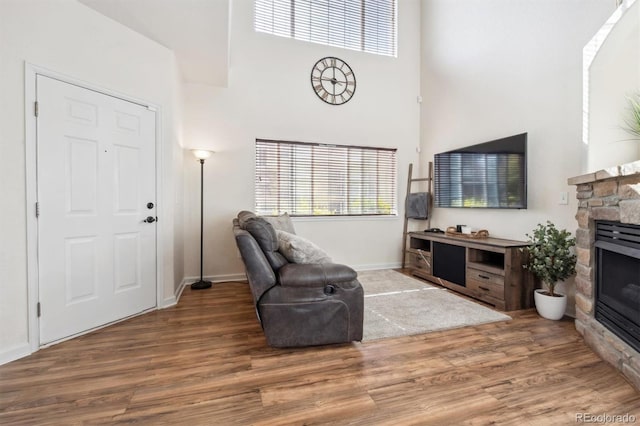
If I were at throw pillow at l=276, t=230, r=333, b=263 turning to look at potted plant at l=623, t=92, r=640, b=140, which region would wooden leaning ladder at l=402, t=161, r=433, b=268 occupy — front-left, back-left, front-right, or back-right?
front-left

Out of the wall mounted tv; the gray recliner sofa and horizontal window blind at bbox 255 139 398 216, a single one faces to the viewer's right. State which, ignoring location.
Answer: the gray recliner sofa

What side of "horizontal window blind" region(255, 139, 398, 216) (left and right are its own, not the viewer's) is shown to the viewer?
front

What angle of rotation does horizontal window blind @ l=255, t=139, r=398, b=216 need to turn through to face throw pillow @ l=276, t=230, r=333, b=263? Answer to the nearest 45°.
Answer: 0° — it already faces it

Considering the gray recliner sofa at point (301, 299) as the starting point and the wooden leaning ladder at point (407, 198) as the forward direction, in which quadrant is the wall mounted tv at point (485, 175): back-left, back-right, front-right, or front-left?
front-right

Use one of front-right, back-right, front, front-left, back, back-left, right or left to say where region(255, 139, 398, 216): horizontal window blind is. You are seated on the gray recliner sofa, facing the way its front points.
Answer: left

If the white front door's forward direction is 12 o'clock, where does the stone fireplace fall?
The stone fireplace is roughly at 12 o'clock from the white front door.

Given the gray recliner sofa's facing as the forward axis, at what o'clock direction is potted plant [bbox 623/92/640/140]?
The potted plant is roughly at 12 o'clock from the gray recliner sofa.

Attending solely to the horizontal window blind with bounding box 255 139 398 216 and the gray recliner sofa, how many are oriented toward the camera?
1

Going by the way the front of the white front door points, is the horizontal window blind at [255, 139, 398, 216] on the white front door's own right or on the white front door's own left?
on the white front door's own left

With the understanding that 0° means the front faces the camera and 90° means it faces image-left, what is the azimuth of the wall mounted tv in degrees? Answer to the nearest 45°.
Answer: approximately 45°

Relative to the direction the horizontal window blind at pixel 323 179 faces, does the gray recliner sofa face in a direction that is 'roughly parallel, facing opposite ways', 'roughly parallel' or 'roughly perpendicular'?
roughly perpendicular

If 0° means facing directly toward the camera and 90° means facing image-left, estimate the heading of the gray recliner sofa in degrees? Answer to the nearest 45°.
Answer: approximately 270°

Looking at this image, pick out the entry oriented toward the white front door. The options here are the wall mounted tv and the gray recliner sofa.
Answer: the wall mounted tv

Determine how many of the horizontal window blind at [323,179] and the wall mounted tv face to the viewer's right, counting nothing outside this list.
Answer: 0

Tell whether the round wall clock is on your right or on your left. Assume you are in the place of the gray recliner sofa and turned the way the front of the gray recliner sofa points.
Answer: on your left

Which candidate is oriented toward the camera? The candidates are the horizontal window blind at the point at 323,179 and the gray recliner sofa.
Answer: the horizontal window blind
